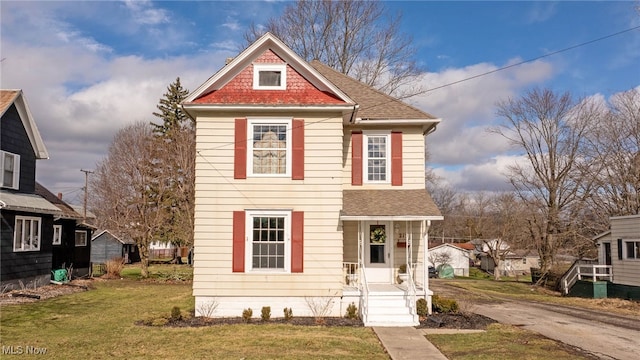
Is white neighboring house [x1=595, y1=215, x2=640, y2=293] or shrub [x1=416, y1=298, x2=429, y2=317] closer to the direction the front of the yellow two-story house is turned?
the shrub

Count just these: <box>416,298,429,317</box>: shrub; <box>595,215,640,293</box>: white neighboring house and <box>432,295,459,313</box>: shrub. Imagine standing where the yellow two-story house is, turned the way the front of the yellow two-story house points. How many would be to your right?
0

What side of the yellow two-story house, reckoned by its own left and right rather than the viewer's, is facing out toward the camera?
front

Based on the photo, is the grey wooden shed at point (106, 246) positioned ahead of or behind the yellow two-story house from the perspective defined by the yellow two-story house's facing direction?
behind
